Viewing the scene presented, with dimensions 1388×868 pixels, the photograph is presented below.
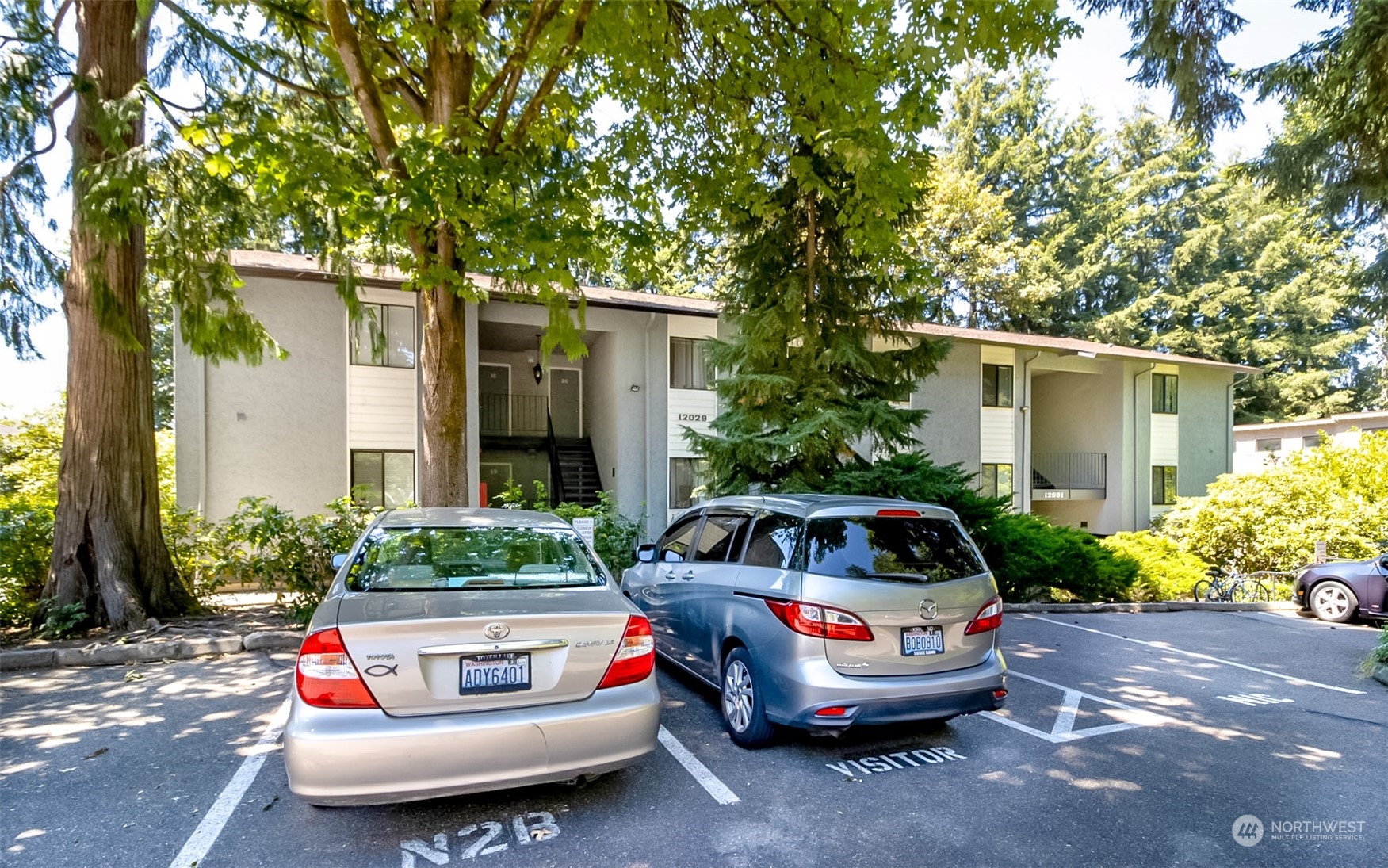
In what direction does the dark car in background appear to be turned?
to the viewer's left

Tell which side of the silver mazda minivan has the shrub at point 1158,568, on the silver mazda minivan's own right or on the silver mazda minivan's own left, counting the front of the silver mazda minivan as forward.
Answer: on the silver mazda minivan's own right

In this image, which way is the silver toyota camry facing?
away from the camera

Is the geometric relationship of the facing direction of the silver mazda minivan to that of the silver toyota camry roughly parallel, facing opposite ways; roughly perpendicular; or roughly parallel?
roughly parallel

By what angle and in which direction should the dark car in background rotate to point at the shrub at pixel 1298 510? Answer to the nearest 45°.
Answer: approximately 90° to its right

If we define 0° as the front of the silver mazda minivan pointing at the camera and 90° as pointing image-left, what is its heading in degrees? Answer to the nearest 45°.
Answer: approximately 135°

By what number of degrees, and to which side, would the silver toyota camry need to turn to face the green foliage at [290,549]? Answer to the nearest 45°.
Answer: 0° — it already faces it

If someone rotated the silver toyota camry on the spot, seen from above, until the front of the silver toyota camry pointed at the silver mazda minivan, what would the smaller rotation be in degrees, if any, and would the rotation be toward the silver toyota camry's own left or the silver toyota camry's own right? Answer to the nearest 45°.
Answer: approximately 90° to the silver toyota camry's own right

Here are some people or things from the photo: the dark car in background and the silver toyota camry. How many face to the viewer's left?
1

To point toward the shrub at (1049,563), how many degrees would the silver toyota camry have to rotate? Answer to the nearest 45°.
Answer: approximately 45° to its right

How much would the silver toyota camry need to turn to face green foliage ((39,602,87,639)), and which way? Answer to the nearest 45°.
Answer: approximately 45° to its left

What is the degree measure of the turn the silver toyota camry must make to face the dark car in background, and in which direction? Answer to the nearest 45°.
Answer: approximately 90° to its right
